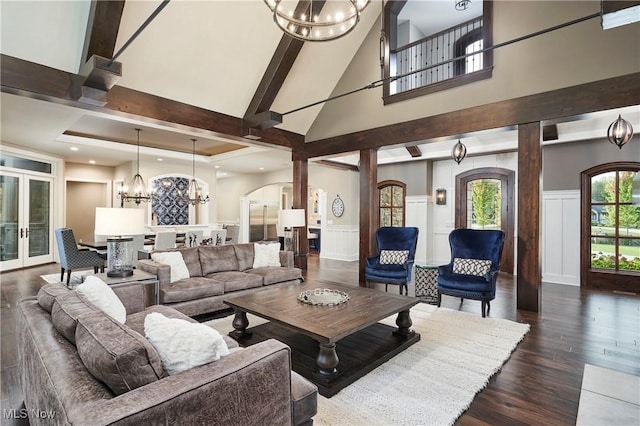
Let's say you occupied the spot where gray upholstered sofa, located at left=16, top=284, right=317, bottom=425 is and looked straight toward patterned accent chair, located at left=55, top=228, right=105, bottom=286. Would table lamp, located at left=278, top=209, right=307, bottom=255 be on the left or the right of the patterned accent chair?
right

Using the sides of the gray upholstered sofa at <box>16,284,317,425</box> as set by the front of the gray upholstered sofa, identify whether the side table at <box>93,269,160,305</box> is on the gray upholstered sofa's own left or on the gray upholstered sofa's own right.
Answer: on the gray upholstered sofa's own left

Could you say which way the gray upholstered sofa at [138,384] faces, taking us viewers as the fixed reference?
facing away from the viewer and to the right of the viewer

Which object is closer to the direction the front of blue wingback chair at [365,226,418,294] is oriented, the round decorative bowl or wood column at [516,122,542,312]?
the round decorative bowl

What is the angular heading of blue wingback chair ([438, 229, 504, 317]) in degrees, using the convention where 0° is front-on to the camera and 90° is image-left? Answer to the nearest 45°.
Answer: approximately 45°

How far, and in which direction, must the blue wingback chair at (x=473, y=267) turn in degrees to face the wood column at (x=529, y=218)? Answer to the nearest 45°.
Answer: approximately 135° to its left

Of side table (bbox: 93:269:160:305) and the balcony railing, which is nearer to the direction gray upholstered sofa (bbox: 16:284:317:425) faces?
the balcony railing

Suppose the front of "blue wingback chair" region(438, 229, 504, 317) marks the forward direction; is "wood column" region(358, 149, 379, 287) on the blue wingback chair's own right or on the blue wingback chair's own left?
on the blue wingback chair's own right
